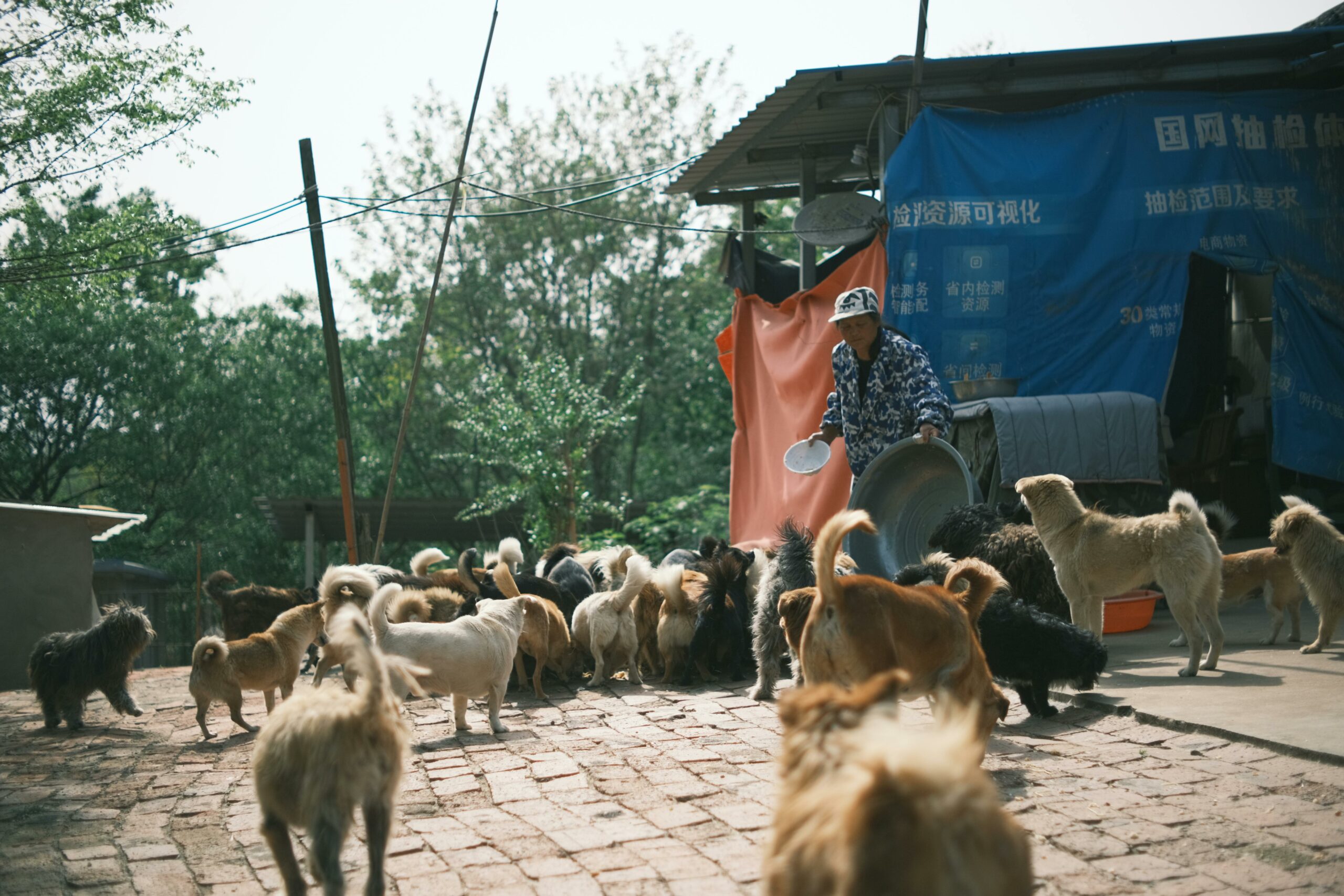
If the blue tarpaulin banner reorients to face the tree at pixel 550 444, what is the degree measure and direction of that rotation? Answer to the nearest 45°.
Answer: approximately 135° to its right

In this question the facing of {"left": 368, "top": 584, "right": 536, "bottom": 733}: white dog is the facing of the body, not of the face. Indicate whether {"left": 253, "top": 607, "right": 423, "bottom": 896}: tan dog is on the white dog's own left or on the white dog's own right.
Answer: on the white dog's own right

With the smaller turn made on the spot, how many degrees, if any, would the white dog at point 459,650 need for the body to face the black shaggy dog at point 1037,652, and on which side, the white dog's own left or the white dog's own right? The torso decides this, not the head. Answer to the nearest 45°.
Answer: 0° — it already faces it

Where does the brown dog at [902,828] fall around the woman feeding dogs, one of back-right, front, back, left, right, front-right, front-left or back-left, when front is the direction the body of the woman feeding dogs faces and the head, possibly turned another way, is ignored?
front-left

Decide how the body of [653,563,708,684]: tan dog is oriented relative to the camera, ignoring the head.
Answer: away from the camera

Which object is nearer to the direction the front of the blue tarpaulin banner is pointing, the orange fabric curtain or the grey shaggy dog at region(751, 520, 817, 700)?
the grey shaggy dog

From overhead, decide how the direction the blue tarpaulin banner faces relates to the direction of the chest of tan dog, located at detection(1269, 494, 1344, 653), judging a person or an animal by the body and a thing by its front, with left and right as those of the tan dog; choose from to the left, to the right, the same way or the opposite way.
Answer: to the left

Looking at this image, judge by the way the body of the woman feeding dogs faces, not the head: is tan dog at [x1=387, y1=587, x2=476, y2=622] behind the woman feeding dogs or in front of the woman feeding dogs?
in front

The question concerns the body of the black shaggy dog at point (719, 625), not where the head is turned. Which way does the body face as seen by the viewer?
away from the camera

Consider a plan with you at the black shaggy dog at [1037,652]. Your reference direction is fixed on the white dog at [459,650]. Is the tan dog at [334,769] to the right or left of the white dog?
left

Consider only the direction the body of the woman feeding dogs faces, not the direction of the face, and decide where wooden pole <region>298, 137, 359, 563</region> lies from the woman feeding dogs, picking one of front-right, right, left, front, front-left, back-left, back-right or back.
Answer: right

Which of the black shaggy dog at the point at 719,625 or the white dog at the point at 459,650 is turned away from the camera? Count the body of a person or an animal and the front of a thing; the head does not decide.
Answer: the black shaggy dog

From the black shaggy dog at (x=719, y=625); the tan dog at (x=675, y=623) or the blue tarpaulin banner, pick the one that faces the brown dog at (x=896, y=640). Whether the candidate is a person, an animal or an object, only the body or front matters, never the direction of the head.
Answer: the blue tarpaulin banner

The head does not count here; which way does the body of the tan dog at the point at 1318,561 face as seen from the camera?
to the viewer's left

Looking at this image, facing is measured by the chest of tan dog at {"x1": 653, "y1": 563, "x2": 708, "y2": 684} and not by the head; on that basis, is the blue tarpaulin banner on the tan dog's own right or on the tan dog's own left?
on the tan dog's own right
